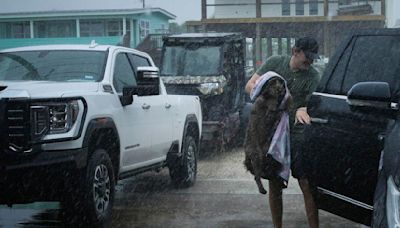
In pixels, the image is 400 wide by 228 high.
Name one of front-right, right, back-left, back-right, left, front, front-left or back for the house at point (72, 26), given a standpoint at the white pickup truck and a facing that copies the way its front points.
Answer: back-right

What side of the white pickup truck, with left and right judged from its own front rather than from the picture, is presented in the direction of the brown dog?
left

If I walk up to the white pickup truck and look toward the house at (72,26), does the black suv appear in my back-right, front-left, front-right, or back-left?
back-right

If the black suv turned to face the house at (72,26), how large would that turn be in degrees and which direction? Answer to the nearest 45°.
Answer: approximately 180°

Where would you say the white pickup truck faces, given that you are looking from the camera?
facing the viewer and to the left of the viewer

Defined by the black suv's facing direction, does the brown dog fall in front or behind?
behind

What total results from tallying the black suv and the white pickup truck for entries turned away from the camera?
0

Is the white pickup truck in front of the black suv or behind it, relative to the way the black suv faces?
behind

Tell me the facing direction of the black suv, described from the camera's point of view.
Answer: facing the viewer and to the right of the viewer

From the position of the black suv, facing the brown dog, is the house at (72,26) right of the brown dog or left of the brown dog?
right

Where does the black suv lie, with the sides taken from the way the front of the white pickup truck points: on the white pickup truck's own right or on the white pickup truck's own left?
on the white pickup truck's own left

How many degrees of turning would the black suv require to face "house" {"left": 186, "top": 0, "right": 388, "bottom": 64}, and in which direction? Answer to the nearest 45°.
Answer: approximately 135° to its left
